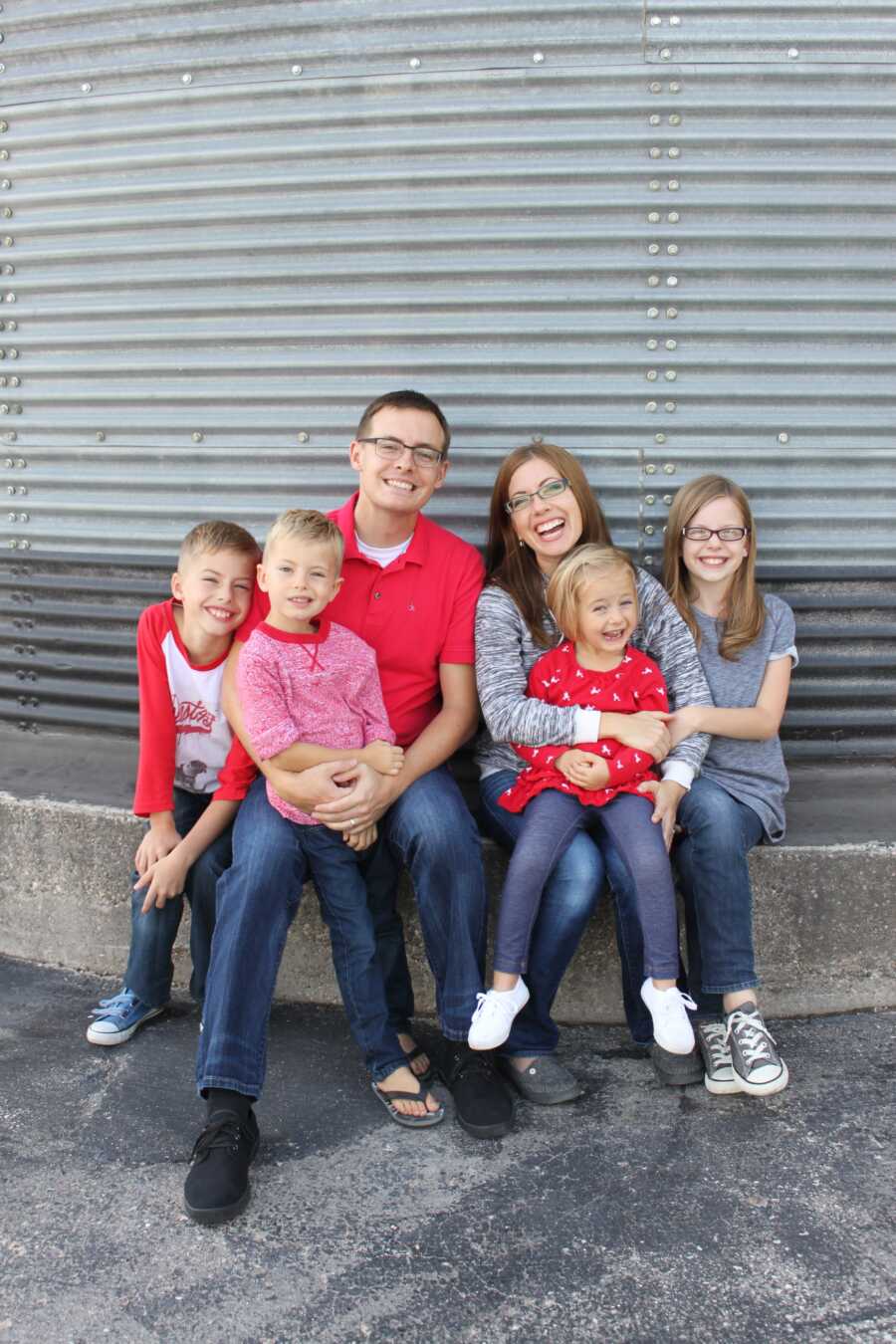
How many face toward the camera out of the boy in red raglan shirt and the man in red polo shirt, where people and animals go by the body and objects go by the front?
2

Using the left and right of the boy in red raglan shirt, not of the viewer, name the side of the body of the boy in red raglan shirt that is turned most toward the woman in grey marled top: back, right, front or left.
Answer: left

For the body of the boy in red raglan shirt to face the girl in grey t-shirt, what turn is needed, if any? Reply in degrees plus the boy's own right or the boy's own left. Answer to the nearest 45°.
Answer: approximately 90° to the boy's own left

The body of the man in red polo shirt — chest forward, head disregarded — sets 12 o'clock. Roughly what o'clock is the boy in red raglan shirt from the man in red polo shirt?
The boy in red raglan shirt is roughly at 4 o'clock from the man in red polo shirt.

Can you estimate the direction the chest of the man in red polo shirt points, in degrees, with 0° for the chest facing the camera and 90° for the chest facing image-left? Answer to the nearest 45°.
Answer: approximately 0°

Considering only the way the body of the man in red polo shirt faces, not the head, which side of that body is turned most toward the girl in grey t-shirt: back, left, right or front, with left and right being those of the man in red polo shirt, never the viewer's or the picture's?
left
